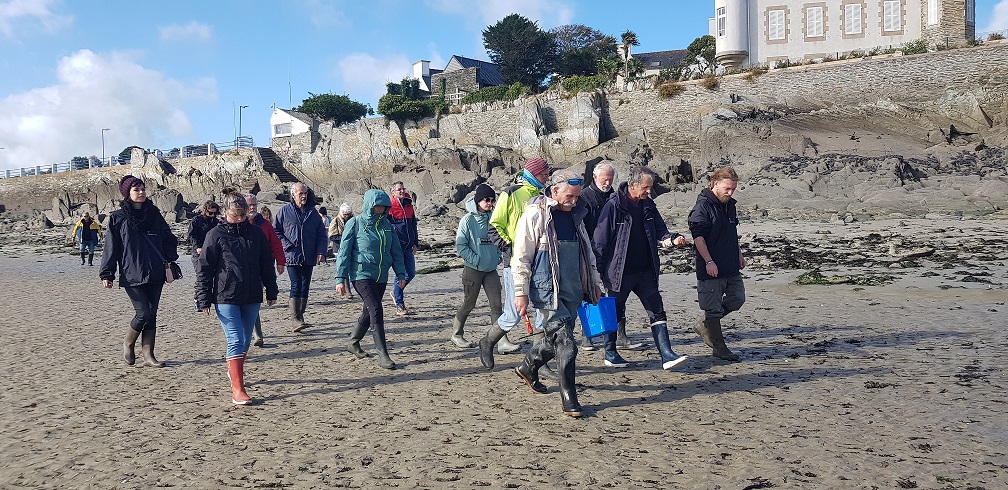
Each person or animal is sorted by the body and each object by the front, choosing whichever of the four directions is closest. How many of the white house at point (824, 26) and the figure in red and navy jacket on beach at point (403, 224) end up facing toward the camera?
2

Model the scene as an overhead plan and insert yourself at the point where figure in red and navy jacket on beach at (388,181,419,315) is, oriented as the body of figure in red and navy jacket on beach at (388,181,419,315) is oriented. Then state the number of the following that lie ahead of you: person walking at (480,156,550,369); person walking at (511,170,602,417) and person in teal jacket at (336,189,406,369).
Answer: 3

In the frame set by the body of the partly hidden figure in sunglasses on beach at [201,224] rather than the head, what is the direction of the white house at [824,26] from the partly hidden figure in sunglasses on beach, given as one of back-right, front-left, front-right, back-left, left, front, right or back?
left

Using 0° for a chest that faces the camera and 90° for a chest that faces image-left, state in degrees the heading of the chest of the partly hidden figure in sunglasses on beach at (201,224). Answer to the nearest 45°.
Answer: approximately 315°

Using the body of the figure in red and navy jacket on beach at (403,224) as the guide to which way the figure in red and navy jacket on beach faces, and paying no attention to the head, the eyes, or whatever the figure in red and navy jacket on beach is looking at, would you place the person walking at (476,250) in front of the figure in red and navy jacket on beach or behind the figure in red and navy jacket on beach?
in front

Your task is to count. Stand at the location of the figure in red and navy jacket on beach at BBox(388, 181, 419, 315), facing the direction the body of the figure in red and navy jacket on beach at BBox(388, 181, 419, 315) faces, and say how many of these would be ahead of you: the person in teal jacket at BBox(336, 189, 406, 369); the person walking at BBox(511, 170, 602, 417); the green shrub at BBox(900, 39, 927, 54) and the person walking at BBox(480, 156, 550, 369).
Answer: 3

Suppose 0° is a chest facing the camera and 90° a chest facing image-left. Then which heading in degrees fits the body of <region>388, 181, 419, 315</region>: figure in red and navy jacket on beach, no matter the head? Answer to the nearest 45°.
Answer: approximately 0°

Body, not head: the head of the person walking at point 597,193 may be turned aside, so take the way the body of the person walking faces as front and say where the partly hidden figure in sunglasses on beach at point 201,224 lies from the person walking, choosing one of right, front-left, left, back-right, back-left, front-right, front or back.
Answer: back-right
